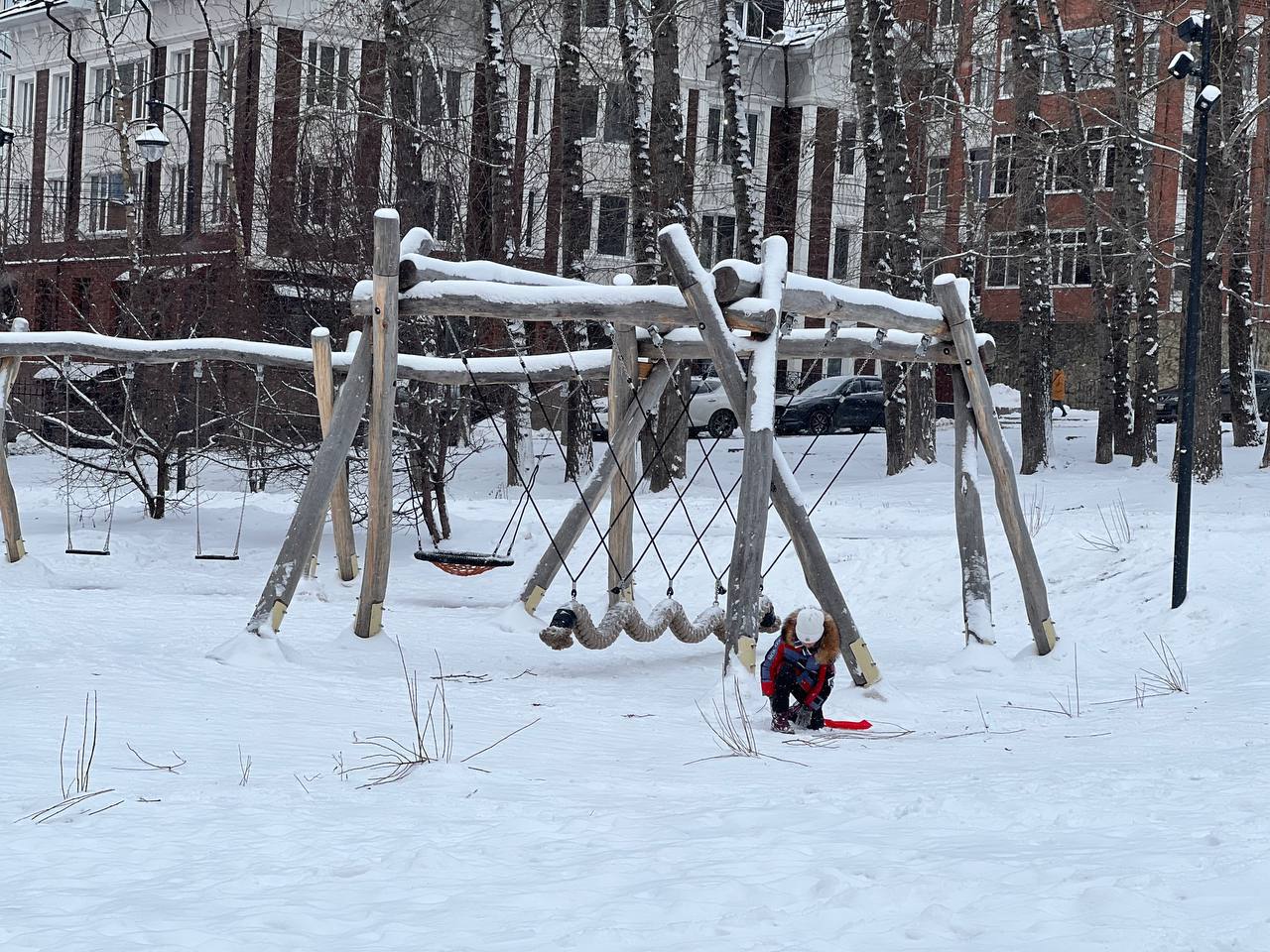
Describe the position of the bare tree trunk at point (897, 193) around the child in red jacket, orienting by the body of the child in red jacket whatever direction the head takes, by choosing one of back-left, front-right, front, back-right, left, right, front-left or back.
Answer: back

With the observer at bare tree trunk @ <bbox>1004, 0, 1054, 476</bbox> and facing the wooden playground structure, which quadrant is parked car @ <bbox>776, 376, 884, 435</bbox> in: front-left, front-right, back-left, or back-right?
back-right

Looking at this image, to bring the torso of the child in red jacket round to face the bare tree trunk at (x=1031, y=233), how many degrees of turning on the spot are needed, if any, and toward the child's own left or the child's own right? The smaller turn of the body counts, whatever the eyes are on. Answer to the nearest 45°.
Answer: approximately 180°
